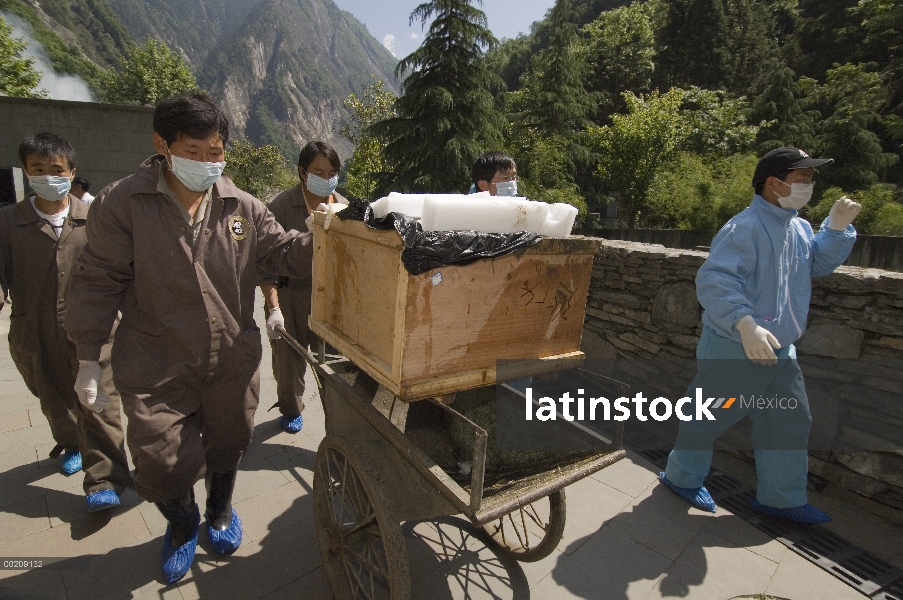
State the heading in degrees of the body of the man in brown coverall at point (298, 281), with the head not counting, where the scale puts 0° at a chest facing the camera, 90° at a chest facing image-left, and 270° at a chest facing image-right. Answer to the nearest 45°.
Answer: approximately 315°

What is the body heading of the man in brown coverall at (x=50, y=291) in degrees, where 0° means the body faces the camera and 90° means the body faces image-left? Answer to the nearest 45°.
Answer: approximately 315°

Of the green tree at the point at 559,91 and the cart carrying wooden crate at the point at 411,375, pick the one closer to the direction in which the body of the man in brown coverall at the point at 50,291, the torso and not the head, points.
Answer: the cart carrying wooden crate
